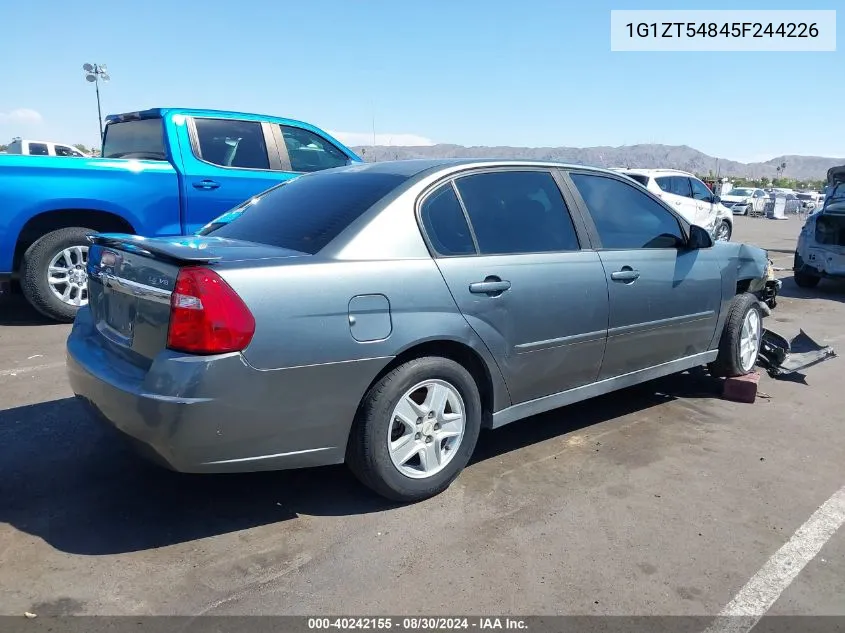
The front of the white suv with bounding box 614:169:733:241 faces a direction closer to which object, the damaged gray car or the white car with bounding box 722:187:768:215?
the white car

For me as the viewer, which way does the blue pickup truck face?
facing away from the viewer and to the right of the viewer

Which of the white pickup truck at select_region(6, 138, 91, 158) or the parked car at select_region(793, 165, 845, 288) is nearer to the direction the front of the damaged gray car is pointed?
the parked car

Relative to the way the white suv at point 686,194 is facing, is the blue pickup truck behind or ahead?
behind

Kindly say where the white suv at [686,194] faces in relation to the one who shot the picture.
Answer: facing away from the viewer and to the right of the viewer

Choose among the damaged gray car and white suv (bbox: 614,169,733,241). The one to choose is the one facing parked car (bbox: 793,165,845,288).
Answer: the damaged gray car

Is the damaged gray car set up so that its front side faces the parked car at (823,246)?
yes

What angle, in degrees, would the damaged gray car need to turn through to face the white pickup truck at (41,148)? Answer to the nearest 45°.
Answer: approximately 90° to its left

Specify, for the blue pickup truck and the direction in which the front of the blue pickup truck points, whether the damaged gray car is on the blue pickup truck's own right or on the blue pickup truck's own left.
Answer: on the blue pickup truck's own right

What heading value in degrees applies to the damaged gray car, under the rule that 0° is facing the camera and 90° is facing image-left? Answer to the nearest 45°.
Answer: approximately 225°
